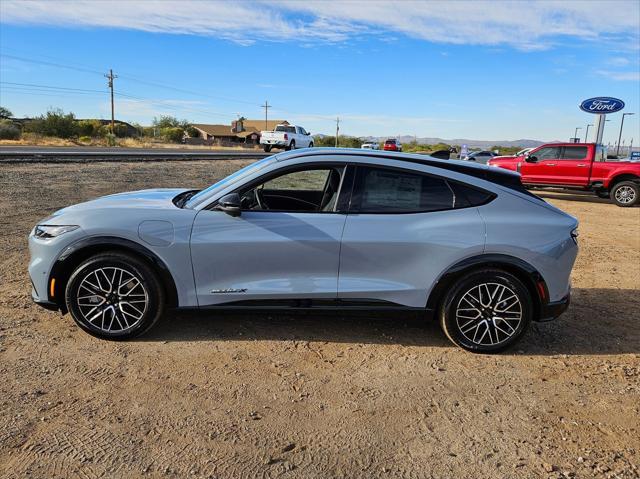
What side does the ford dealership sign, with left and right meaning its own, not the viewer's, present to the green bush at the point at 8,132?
right

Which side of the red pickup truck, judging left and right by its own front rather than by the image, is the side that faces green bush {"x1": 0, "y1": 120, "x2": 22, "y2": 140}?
front

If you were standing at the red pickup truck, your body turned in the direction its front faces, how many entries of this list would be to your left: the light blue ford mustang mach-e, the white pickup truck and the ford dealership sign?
1

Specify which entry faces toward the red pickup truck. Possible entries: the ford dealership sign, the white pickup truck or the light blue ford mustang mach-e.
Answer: the ford dealership sign

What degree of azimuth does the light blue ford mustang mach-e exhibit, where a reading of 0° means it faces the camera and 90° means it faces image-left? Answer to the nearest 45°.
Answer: approximately 90°

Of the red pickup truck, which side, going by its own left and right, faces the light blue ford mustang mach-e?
left

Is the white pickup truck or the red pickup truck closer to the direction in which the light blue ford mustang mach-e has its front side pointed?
the white pickup truck

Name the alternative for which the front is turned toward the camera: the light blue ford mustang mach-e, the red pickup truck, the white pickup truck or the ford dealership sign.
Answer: the ford dealership sign

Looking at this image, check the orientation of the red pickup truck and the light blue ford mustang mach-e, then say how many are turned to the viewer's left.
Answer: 2

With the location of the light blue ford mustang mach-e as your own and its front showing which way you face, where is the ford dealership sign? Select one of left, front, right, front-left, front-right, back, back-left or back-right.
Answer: back-right

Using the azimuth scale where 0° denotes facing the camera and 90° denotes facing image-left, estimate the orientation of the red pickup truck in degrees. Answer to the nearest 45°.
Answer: approximately 90°

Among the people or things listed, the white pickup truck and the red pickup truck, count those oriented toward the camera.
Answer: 0

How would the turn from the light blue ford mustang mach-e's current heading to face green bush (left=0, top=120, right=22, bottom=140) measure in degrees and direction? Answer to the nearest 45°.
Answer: approximately 45° to its right

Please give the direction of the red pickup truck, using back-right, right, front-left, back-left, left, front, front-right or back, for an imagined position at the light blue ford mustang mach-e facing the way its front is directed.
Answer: back-right

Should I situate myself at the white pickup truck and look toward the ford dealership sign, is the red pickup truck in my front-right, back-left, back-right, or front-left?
front-right

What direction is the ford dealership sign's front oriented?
toward the camera

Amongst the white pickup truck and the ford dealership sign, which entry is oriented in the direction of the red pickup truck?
the ford dealership sign

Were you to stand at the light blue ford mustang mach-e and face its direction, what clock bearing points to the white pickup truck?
The white pickup truck is roughly at 3 o'clock from the light blue ford mustang mach-e.

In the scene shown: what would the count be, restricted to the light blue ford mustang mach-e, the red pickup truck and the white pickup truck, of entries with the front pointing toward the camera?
0
